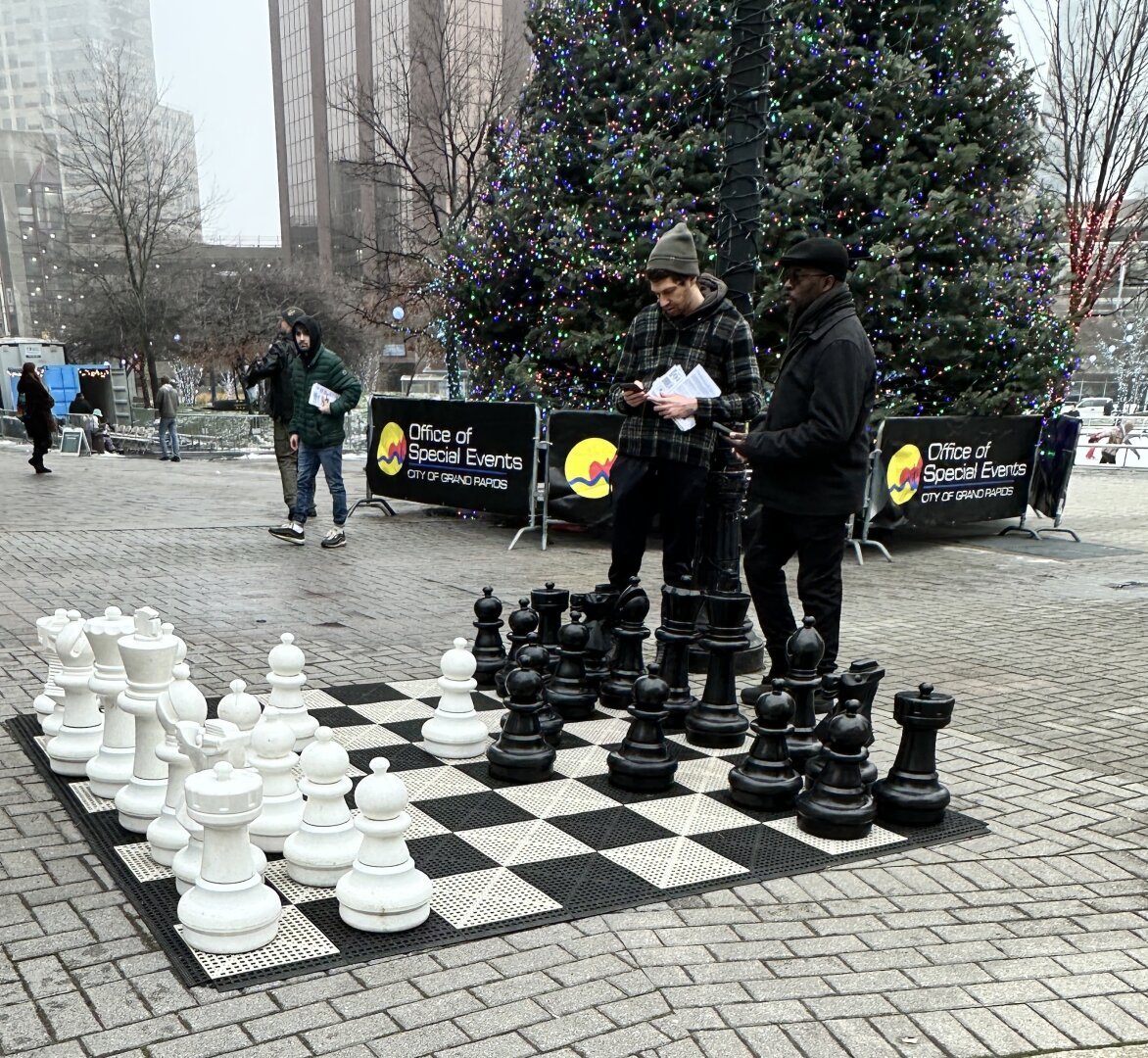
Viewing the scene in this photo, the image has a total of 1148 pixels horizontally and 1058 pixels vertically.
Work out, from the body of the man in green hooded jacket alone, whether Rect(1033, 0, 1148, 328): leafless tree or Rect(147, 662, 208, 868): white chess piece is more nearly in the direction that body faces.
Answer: the white chess piece

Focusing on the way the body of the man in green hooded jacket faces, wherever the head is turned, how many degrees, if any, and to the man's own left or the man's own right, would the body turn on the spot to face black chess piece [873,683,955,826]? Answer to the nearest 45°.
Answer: approximately 45° to the man's own left

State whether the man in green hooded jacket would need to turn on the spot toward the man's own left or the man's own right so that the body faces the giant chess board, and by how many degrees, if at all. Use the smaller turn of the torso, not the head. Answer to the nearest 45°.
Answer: approximately 45° to the man's own left

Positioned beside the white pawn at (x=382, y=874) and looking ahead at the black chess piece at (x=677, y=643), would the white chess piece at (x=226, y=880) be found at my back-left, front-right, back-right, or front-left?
back-left

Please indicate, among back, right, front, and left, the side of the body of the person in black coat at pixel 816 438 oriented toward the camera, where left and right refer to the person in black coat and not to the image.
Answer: left

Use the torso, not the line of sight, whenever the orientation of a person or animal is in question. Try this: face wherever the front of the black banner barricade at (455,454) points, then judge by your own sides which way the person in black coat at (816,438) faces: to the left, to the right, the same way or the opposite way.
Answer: to the right

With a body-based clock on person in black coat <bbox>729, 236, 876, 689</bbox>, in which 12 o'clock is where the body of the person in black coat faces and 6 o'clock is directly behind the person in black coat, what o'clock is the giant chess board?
The giant chess board is roughly at 10 o'clock from the person in black coat.

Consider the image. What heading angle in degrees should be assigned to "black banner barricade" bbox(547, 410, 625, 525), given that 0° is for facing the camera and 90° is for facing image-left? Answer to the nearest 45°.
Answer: approximately 0°

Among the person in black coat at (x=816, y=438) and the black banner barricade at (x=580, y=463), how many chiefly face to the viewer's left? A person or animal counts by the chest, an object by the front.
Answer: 1

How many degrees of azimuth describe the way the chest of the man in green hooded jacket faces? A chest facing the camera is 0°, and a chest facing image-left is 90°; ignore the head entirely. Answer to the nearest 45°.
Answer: approximately 45°

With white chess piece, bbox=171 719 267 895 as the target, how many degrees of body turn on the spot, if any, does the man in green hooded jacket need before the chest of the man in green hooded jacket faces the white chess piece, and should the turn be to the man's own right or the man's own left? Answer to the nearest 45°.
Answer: approximately 45° to the man's own left

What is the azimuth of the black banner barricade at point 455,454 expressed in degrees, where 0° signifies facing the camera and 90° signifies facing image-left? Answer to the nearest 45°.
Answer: approximately 45°

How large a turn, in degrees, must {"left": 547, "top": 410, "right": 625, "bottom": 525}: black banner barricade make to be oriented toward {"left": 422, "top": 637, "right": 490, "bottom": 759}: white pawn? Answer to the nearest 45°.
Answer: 0° — it already faces it

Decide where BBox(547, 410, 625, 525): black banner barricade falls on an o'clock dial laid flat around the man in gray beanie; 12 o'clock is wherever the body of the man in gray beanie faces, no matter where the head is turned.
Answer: The black banner barricade is roughly at 4 o'clock from the man in gray beanie.
